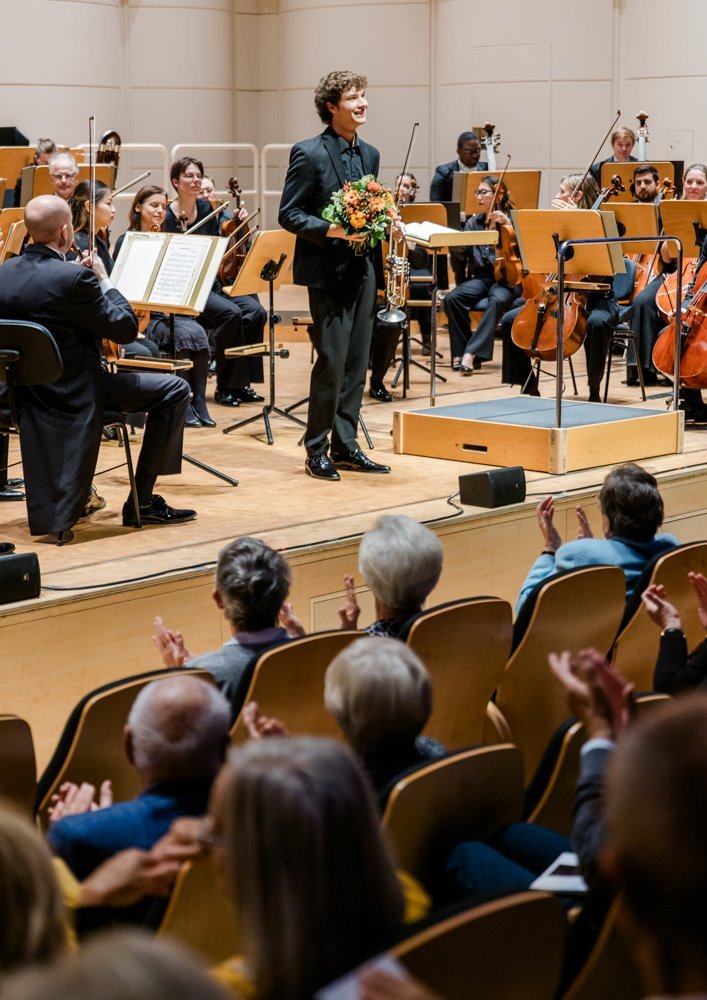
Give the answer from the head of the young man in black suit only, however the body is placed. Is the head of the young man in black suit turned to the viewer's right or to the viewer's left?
to the viewer's right

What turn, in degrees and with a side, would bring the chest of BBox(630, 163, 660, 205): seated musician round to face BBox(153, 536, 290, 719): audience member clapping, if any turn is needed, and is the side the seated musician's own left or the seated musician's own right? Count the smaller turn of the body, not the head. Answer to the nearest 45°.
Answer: approximately 45° to the seated musician's own left

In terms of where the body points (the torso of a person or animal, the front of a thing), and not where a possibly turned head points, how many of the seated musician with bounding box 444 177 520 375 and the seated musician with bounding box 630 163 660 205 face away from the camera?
0

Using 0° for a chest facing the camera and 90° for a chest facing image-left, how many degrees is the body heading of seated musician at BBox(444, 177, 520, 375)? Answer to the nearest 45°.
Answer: approximately 45°

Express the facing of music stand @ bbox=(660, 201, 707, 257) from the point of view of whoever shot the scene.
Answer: facing away from the viewer

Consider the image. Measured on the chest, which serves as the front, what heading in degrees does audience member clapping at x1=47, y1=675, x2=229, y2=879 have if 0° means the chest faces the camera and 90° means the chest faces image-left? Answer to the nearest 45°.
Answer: approximately 135°

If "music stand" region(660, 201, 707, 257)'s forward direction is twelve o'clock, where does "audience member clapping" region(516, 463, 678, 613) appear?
The audience member clapping is roughly at 6 o'clock from the music stand.

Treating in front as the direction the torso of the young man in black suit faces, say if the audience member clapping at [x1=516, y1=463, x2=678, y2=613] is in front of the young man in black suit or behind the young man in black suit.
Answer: in front

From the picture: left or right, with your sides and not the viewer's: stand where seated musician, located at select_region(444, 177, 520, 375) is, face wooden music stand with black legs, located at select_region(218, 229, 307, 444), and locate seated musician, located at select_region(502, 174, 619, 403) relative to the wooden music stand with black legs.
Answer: left

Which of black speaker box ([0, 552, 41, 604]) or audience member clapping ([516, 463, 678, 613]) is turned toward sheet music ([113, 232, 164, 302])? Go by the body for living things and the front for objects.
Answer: the audience member clapping

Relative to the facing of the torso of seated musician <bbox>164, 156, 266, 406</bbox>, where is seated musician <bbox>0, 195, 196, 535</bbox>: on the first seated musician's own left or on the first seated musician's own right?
on the first seated musician's own right

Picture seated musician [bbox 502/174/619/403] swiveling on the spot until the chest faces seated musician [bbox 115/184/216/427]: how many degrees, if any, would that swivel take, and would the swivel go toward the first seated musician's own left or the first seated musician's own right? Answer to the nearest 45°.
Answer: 0° — they already face them

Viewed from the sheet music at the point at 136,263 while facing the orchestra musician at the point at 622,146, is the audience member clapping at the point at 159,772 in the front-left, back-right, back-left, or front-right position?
back-right
